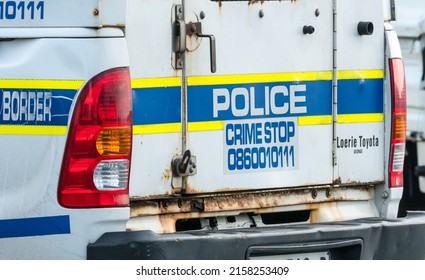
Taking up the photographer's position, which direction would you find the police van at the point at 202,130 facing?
facing away from the viewer and to the left of the viewer

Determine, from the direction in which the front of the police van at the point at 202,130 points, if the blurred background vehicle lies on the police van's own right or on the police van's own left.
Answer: on the police van's own right
